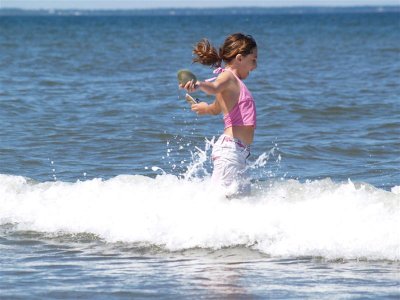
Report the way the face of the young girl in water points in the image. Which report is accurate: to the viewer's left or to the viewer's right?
to the viewer's right

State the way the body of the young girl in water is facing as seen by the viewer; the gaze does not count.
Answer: to the viewer's right
